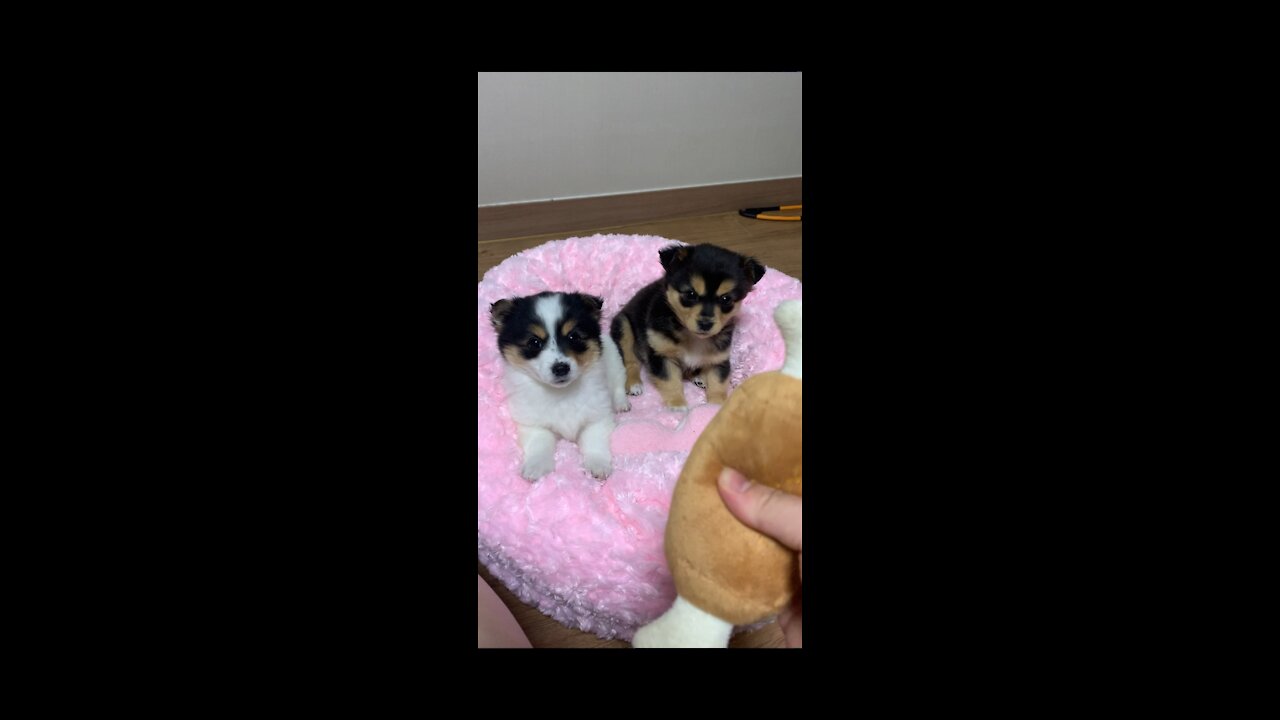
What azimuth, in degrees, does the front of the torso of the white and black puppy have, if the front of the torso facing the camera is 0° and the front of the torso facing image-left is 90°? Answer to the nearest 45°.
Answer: approximately 0°

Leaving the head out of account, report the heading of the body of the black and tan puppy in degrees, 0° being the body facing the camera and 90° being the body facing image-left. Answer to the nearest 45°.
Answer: approximately 315°
